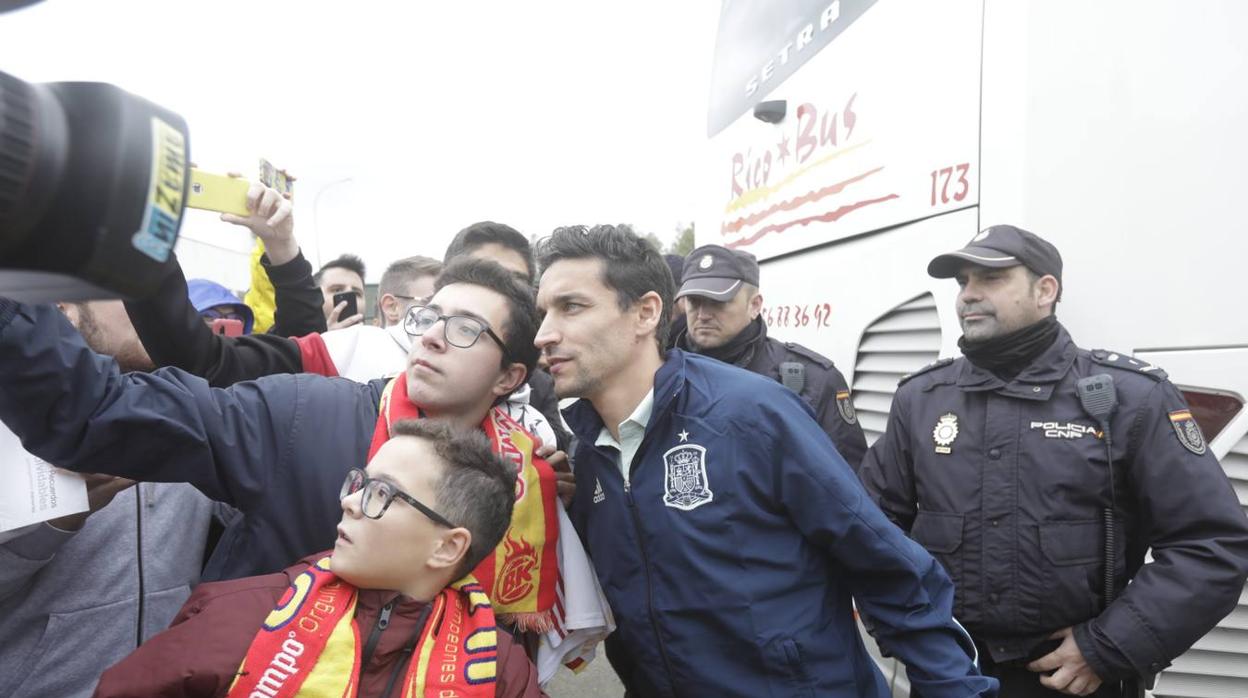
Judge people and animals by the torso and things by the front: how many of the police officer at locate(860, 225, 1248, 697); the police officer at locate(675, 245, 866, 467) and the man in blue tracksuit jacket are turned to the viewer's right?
0

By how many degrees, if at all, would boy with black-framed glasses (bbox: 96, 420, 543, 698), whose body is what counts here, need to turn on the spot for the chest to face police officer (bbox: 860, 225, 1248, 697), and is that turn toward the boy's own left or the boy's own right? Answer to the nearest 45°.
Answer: approximately 135° to the boy's own left

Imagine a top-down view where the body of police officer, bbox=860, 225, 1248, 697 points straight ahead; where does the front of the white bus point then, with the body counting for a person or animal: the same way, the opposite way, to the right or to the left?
the opposite way

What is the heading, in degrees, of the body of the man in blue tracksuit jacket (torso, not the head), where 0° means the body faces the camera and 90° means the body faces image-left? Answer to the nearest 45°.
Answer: approximately 45°

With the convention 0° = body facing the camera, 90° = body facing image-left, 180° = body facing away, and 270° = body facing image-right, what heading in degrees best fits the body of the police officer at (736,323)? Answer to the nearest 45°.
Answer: approximately 45°

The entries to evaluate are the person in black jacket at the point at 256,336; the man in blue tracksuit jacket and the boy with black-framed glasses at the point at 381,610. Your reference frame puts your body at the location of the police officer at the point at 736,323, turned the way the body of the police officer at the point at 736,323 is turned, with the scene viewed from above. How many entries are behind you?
0

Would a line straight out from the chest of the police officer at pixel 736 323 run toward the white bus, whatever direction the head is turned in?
no

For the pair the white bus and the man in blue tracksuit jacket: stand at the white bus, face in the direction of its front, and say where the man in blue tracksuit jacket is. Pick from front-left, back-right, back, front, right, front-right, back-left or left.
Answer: back

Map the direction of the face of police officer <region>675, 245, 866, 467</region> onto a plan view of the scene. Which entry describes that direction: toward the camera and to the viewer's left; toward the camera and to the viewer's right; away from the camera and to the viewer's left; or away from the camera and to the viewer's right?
toward the camera and to the viewer's left

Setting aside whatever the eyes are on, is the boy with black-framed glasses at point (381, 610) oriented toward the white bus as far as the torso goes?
no

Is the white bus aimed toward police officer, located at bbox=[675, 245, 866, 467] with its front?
no

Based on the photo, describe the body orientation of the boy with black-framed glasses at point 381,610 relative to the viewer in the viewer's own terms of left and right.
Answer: facing the viewer and to the left of the viewer

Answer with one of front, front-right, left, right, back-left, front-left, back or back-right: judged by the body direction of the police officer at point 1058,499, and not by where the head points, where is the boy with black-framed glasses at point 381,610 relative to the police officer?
front

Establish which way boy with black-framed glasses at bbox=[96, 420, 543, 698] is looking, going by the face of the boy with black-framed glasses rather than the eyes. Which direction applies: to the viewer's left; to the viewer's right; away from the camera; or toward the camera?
to the viewer's left
